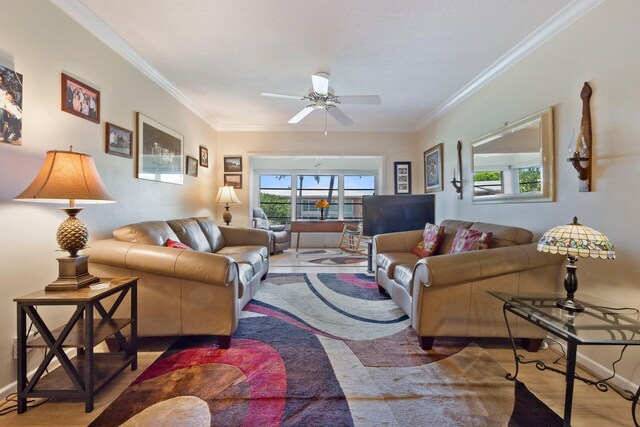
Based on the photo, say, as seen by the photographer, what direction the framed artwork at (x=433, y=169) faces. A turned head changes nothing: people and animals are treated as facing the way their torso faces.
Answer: facing the viewer and to the left of the viewer

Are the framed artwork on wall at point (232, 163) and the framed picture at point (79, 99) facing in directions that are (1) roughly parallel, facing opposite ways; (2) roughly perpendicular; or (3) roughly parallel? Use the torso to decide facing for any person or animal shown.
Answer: roughly perpendicular

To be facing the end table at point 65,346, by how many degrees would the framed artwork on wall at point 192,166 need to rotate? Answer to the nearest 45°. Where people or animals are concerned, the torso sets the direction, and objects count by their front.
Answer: approximately 45° to its right

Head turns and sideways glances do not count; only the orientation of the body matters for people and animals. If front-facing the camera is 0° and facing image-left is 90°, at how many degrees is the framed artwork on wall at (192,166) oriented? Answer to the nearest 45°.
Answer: approximately 315°

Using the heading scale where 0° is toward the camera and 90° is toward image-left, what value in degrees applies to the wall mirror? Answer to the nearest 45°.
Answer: approximately 45°

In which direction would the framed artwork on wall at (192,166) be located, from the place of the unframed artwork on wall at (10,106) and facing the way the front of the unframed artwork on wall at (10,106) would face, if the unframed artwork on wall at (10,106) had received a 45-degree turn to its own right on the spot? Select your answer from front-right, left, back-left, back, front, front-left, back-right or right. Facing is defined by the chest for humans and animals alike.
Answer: back-left

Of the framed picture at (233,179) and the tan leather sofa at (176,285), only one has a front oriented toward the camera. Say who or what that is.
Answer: the framed picture

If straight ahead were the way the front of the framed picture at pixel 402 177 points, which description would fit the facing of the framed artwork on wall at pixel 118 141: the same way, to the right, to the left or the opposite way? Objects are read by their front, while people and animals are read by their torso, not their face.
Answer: to the left

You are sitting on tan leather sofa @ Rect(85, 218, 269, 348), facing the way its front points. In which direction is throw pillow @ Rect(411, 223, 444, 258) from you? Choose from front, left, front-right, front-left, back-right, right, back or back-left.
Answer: front

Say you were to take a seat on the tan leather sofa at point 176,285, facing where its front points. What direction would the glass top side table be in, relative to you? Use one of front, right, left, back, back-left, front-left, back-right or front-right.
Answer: front-right

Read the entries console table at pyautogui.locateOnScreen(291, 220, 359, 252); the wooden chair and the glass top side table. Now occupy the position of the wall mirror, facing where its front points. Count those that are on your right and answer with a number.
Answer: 2

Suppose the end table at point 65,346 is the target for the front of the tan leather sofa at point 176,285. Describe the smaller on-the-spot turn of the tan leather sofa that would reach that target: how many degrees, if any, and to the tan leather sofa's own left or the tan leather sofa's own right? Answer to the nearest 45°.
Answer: approximately 135° to the tan leather sofa's own right

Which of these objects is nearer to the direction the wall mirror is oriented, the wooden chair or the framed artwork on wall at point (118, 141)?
the framed artwork on wall

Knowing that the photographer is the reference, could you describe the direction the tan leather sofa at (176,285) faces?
facing to the right of the viewer
